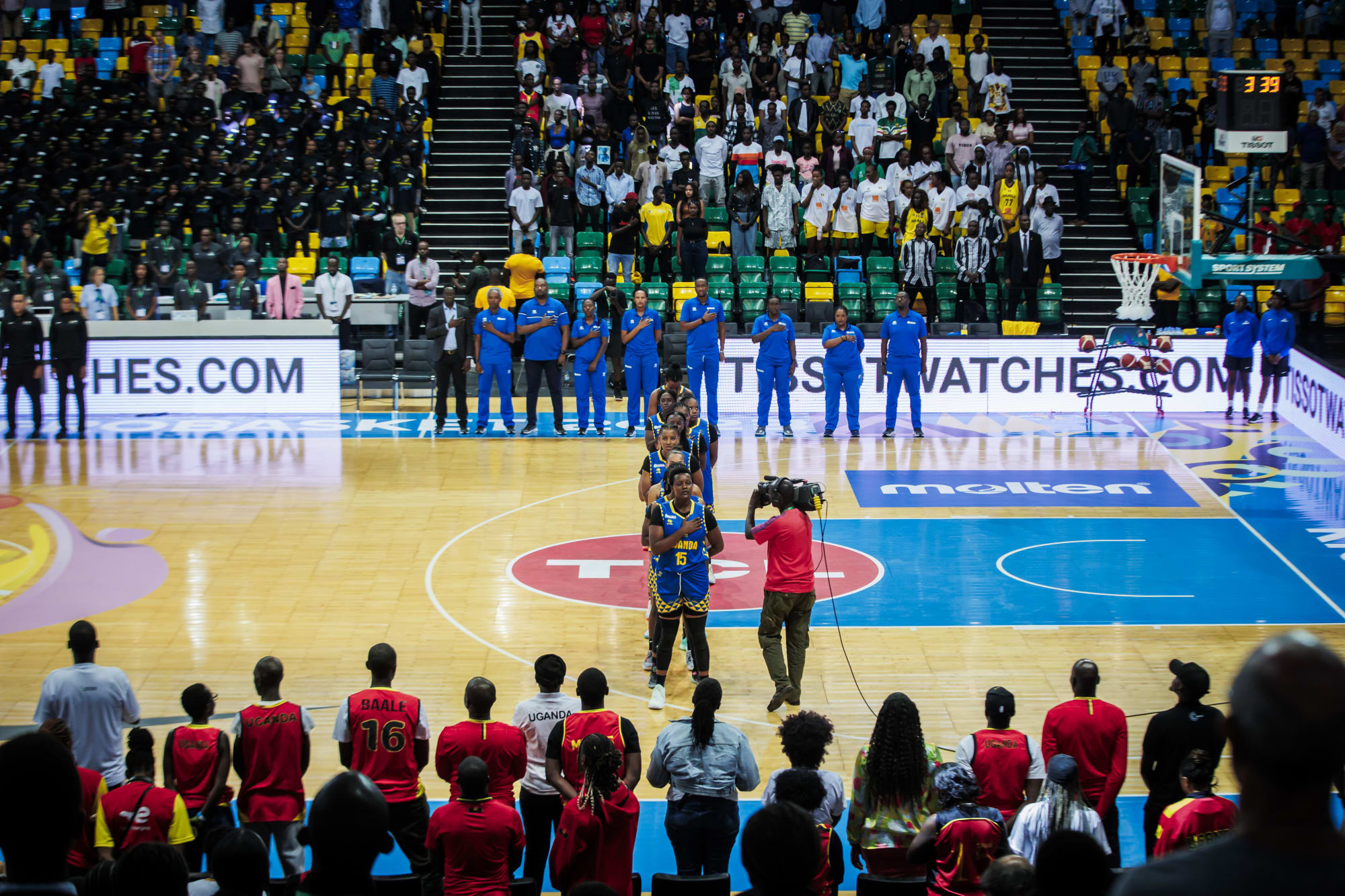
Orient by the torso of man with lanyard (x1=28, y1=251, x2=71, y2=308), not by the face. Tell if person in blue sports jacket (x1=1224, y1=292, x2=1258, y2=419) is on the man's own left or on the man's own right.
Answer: on the man's own left

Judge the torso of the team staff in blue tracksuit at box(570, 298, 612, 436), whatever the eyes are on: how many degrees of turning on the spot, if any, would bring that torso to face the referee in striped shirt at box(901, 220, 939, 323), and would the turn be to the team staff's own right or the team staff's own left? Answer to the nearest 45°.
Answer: approximately 135° to the team staff's own left

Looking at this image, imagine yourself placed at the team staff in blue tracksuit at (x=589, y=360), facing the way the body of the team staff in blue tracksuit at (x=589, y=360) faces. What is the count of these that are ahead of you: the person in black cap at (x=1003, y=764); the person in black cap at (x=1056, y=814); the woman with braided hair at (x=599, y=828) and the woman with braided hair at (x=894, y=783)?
4

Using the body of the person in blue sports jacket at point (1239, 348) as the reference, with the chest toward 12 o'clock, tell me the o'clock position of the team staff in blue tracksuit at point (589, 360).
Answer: the team staff in blue tracksuit at point (589, 360) is roughly at 2 o'clock from the person in blue sports jacket at point (1239, 348).

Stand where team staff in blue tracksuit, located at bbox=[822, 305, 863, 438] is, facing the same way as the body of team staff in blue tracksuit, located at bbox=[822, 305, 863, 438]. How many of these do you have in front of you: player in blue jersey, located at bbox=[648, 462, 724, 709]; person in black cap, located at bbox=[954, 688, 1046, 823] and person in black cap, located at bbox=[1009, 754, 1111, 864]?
3

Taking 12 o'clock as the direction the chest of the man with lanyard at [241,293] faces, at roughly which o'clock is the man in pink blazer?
The man in pink blazer is roughly at 10 o'clock from the man with lanyard.

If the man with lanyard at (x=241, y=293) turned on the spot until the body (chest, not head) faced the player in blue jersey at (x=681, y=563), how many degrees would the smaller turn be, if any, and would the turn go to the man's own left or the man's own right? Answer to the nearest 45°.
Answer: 0° — they already face them

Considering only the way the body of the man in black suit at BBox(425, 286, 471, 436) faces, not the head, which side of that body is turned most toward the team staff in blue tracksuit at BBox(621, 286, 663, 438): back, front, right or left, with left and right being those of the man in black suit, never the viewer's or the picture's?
left

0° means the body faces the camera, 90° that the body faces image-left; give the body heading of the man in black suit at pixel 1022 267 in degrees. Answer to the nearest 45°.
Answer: approximately 0°

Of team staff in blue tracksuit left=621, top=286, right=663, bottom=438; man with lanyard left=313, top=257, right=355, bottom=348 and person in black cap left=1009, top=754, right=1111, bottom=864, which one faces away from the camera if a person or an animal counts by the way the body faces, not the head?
the person in black cap

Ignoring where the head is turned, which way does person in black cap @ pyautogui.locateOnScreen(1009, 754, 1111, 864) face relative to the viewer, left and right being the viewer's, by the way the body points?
facing away from the viewer

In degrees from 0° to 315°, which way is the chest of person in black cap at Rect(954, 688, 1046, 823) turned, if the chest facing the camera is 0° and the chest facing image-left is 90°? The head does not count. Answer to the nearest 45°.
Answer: approximately 180°
